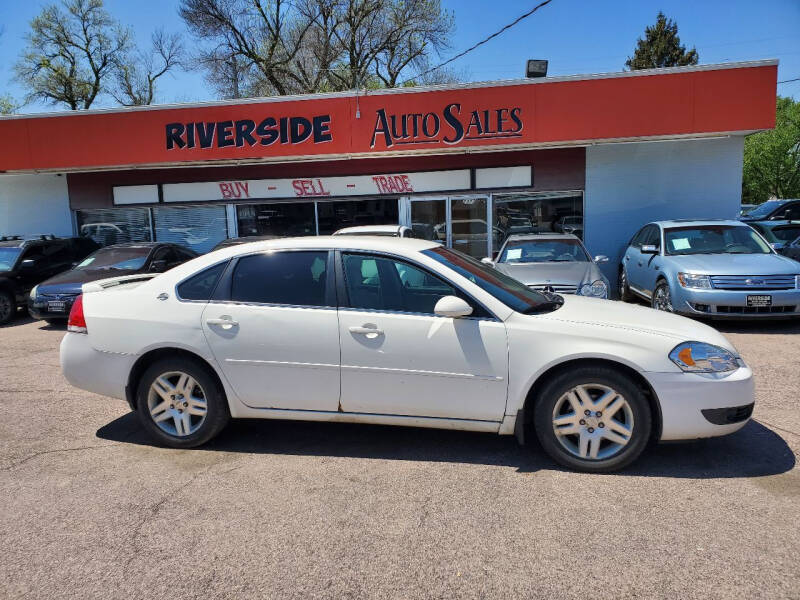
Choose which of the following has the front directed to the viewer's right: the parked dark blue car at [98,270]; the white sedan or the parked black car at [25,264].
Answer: the white sedan

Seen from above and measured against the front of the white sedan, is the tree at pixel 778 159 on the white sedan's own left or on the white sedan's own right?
on the white sedan's own left

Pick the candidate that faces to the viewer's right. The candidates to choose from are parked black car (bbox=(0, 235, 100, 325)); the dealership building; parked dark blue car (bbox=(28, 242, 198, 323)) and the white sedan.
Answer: the white sedan

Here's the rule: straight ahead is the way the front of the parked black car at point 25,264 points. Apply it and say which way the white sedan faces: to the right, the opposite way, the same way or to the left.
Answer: to the left

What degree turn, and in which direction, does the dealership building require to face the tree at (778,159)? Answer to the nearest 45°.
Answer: approximately 135° to its left

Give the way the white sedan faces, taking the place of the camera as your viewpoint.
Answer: facing to the right of the viewer

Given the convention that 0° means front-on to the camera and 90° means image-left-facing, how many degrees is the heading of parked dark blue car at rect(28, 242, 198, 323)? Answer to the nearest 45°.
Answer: approximately 45°

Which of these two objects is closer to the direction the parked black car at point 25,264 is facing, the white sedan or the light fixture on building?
the white sedan

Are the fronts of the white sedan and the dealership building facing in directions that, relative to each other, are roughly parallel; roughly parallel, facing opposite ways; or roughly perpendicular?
roughly perpendicular
